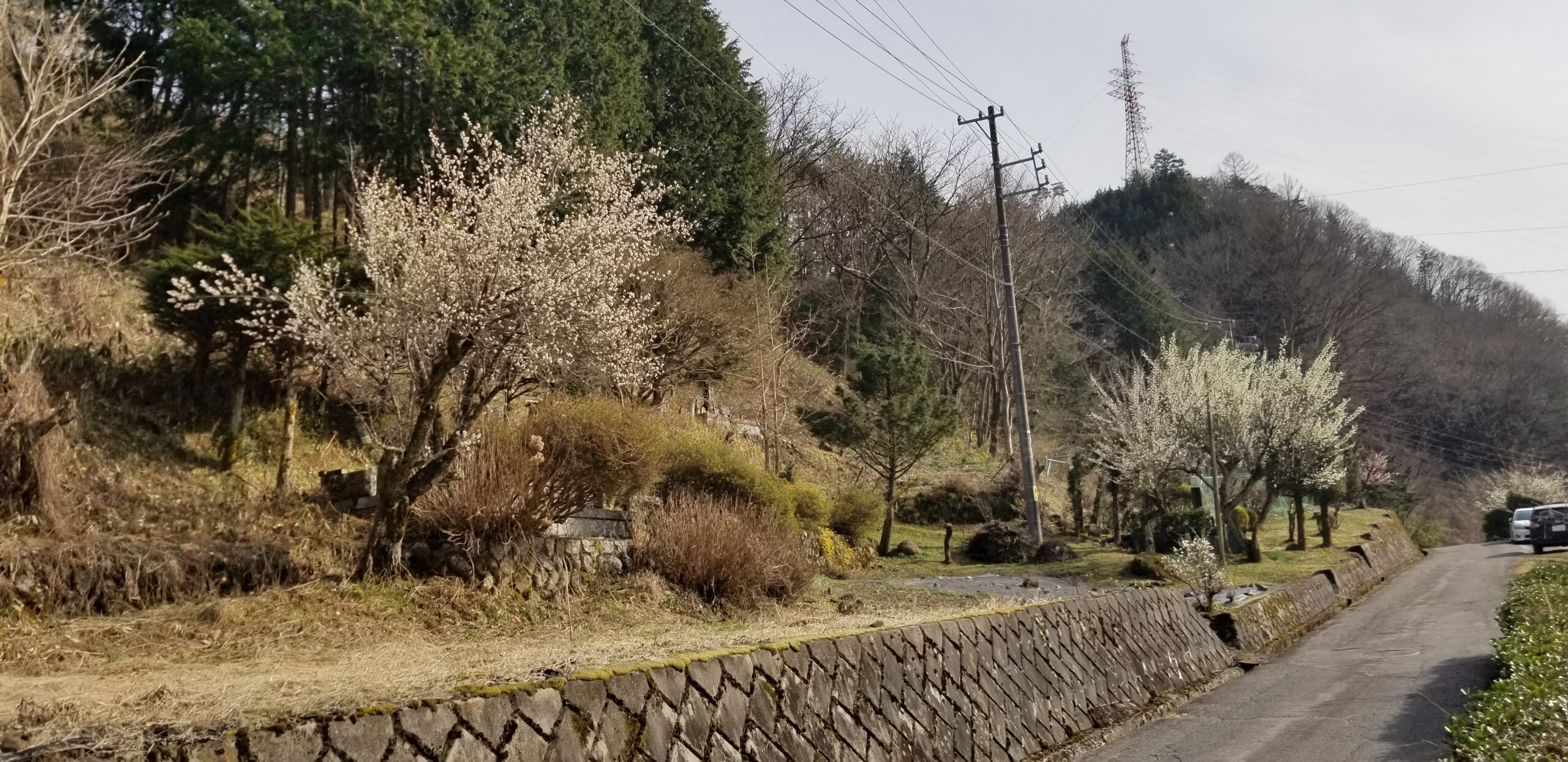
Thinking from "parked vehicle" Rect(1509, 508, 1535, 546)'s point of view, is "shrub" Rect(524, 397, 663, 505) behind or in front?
in front

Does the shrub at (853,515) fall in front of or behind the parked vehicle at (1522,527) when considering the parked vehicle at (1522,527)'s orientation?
in front

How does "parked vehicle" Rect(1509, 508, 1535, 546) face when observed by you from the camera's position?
facing the viewer and to the left of the viewer

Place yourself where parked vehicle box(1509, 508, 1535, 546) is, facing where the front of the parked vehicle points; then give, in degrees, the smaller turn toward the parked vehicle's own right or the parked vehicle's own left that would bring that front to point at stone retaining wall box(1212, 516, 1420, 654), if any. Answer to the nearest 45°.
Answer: approximately 45° to the parked vehicle's own left

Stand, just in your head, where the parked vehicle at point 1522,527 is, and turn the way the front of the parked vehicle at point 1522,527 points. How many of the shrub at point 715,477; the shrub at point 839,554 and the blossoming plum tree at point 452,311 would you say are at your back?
0

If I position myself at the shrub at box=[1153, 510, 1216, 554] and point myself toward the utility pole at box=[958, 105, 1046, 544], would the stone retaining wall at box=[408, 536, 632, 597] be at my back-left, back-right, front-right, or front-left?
front-left

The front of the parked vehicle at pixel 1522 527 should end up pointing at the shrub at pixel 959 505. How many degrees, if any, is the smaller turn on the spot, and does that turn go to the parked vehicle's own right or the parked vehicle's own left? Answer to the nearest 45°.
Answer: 0° — it already faces it

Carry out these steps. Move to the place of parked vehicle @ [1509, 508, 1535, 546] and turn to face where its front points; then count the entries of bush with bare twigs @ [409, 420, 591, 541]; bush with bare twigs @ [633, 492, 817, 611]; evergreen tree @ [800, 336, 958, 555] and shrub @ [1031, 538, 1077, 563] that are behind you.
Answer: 0

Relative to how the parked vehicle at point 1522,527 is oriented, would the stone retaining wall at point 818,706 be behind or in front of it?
in front

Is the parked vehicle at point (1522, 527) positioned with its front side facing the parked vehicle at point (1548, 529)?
no
